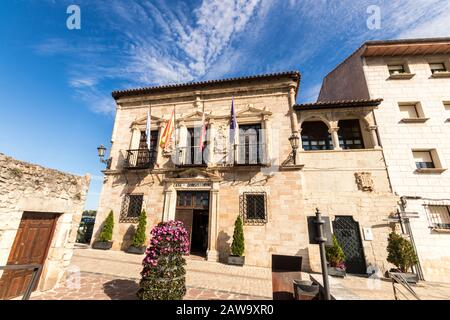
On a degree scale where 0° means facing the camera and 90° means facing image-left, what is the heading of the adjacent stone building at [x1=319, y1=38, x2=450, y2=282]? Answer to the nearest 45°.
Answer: approximately 0°

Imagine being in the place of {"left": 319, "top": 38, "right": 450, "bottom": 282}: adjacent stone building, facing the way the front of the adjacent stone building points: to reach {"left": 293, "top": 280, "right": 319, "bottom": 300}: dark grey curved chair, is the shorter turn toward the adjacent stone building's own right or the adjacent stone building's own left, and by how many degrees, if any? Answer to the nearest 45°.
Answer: approximately 45° to the adjacent stone building's own right

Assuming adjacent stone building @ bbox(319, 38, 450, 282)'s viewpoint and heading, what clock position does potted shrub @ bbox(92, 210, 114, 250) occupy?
The potted shrub is roughly at 2 o'clock from the adjacent stone building.

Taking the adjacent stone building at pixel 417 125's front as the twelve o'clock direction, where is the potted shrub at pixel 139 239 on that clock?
The potted shrub is roughly at 2 o'clock from the adjacent stone building.

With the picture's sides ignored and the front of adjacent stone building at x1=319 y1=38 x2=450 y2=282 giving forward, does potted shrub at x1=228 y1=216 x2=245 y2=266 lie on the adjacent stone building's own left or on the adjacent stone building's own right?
on the adjacent stone building's own right

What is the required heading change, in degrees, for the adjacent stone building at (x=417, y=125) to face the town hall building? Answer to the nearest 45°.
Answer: approximately 45° to its right

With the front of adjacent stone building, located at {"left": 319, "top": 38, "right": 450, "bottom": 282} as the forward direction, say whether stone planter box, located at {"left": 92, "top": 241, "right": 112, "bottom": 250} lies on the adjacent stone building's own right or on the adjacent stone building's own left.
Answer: on the adjacent stone building's own right

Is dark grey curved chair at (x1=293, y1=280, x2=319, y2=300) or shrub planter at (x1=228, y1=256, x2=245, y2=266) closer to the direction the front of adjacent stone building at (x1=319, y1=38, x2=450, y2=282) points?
the dark grey curved chair

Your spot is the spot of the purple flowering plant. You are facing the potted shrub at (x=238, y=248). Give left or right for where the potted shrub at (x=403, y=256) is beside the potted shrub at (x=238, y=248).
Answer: right

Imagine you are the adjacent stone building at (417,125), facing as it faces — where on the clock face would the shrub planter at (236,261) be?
The shrub planter is roughly at 2 o'clock from the adjacent stone building.
